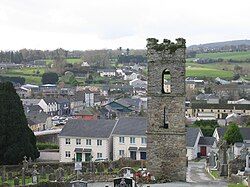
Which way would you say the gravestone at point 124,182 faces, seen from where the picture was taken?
facing the viewer

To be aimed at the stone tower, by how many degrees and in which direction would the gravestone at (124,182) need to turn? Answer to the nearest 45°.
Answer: approximately 135° to its left

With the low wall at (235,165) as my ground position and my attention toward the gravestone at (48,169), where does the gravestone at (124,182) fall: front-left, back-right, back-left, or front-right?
front-left

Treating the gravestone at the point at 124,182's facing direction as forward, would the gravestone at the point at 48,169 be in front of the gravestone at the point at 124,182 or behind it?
behind

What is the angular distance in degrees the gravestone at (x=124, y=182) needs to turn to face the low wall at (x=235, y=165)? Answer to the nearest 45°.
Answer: approximately 135° to its left
